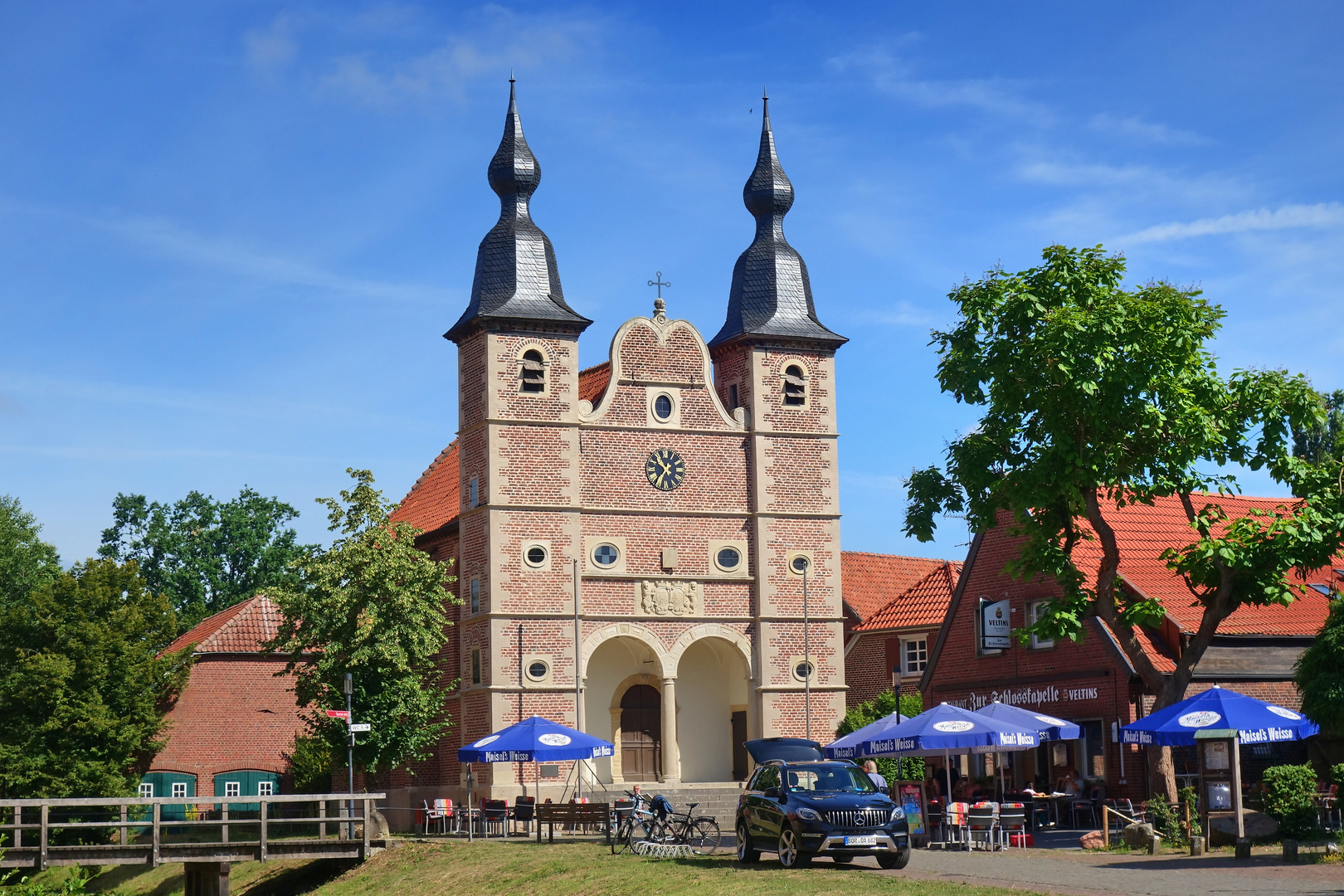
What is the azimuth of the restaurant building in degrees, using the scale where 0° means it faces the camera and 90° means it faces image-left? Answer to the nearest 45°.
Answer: approximately 45°

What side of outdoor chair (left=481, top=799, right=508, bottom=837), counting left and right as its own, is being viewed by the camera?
back

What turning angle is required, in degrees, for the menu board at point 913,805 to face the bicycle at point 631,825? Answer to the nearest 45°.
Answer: approximately 90° to its right

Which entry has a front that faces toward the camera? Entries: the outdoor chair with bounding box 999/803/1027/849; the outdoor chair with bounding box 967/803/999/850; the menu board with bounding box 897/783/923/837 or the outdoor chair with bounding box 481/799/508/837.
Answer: the menu board

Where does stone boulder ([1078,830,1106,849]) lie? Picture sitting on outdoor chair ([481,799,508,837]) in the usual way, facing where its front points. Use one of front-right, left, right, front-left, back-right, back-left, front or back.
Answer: back-right
